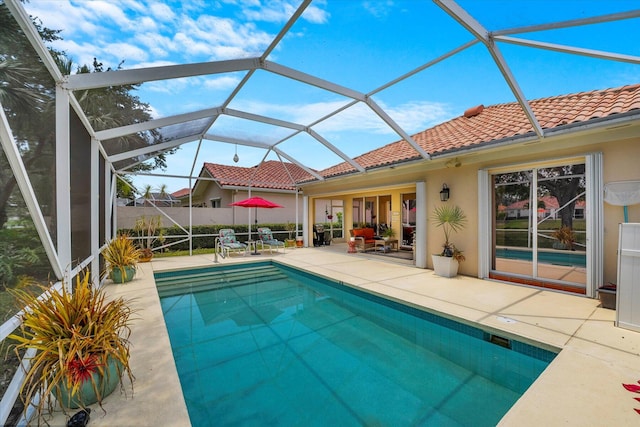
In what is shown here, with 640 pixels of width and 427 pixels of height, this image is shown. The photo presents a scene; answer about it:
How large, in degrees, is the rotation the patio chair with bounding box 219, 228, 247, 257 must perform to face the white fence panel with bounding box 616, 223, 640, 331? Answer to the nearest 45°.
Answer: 0° — it already faces it

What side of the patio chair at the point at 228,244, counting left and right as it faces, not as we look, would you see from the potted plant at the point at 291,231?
left

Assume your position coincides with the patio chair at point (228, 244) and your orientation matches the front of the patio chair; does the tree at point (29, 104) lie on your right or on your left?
on your right

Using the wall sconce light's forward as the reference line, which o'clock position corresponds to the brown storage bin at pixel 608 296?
The brown storage bin is roughly at 9 o'clock from the wall sconce light.

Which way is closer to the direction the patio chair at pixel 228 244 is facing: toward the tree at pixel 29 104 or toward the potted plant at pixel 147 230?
the tree

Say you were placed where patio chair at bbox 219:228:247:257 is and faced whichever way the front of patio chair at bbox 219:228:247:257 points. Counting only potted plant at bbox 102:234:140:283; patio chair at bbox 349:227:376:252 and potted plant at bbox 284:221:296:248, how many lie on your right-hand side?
1

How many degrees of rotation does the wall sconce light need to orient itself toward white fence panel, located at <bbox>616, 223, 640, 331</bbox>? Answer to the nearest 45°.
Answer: approximately 90° to its left

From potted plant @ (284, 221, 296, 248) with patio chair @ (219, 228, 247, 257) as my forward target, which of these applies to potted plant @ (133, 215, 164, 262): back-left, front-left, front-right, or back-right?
front-right

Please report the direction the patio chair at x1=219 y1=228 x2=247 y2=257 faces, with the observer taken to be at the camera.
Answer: facing the viewer and to the right of the viewer

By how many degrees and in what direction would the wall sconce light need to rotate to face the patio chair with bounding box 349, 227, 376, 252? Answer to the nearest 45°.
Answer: approximately 90° to its right

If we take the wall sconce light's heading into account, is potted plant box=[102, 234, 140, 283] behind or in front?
in front

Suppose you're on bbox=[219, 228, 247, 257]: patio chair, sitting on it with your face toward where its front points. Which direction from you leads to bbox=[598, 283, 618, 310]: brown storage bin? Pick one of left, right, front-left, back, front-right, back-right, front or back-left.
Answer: front

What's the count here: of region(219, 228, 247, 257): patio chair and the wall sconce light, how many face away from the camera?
0

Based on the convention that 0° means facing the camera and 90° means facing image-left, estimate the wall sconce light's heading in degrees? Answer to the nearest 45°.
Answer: approximately 45°

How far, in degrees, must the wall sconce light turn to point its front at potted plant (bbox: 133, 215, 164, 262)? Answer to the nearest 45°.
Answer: approximately 45° to its right
